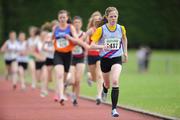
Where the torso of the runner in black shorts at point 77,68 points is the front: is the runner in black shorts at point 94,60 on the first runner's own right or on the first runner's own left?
on the first runner's own left

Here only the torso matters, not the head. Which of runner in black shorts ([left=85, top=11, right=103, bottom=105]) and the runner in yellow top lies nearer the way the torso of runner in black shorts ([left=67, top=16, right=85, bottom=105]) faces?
the runner in yellow top

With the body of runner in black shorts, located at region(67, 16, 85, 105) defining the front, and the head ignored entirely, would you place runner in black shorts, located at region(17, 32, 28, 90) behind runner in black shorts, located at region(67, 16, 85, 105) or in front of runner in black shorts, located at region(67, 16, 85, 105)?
behind

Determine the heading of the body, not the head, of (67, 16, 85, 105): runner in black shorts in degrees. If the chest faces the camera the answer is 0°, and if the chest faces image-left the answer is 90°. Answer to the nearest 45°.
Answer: approximately 0°

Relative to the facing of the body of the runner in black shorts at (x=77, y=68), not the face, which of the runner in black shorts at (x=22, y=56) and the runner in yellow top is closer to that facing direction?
the runner in yellow top
